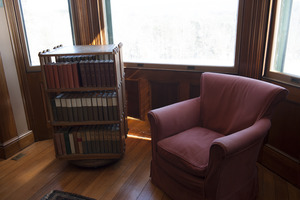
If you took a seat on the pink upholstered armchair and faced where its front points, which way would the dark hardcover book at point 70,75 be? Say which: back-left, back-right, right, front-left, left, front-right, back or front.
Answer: front-right

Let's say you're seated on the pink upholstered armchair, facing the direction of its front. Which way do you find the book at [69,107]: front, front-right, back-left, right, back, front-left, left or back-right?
front-right

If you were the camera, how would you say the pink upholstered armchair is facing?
facing the viewer and to the left of the viewer

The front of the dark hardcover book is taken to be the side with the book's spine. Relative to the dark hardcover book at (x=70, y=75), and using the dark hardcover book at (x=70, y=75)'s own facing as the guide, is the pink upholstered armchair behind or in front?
in front

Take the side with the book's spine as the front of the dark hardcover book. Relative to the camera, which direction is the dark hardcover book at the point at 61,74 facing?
toward the camera
